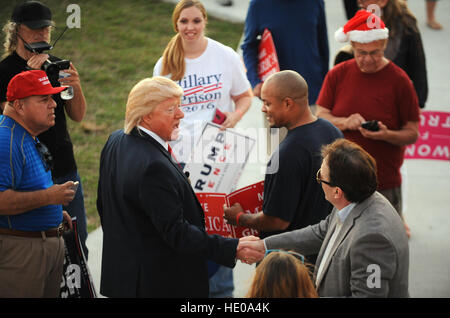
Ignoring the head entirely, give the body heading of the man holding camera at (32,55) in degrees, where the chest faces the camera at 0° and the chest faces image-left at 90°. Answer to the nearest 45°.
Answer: approximately 315°

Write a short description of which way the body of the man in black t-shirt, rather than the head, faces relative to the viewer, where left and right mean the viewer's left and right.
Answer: facing to the left of the viewer

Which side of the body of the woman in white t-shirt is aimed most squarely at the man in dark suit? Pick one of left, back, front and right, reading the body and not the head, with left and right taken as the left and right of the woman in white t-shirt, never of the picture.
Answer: front

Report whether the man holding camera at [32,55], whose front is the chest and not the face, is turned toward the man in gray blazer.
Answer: yes

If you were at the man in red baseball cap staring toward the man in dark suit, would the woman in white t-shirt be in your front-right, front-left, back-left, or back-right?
front-left

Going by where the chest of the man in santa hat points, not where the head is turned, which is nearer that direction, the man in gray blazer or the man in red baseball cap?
the man in gray blazer

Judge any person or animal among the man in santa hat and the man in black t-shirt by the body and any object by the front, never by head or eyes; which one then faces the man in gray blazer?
the man in santa hat

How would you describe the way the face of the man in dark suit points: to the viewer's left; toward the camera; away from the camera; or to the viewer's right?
to the viewer's right

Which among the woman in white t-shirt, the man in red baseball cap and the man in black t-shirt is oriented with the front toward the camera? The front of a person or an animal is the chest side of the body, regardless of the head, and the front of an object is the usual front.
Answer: the woman in white t-shirt

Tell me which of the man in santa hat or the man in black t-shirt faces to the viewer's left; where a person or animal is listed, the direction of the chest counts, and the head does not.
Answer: the man in black t-shirt

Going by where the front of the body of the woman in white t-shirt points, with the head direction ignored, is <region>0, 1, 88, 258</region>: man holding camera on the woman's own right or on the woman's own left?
on the woman's own right

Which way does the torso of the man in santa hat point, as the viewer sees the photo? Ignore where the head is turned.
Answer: toward the camera

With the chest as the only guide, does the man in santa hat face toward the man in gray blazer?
yes
